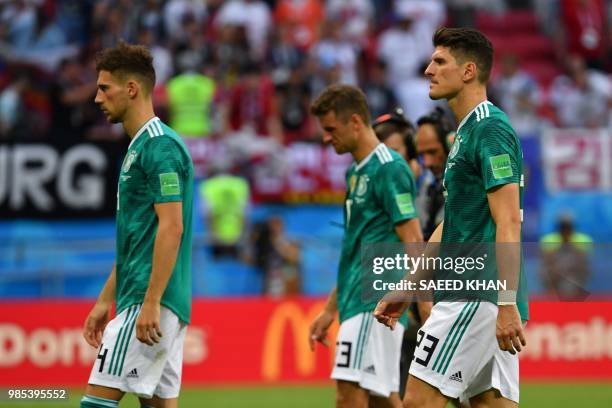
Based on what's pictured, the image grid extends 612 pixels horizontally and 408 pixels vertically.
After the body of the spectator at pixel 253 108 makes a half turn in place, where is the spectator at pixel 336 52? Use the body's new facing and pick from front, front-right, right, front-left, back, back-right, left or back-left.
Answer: front-right

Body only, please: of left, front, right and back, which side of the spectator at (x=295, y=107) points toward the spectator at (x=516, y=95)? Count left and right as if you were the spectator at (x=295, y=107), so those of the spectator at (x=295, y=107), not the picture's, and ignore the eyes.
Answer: left

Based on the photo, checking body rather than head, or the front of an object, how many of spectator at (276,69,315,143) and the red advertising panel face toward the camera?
2

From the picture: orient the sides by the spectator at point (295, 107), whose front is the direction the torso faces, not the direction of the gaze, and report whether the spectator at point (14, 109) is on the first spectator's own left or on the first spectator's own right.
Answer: on the first spectator's own right
